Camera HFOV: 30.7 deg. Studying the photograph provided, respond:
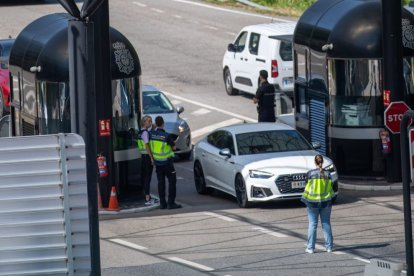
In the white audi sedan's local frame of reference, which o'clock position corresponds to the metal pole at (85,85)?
The metal pole is roughly at 2 o'clock from the white audi sedan.

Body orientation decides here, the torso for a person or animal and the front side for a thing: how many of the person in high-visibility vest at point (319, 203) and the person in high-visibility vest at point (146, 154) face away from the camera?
1

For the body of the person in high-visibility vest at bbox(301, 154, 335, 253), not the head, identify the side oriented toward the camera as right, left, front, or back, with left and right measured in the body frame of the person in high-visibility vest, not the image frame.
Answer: back

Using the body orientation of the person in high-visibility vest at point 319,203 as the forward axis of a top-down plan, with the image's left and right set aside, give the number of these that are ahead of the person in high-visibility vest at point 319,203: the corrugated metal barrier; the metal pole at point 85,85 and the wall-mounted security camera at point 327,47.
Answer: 1

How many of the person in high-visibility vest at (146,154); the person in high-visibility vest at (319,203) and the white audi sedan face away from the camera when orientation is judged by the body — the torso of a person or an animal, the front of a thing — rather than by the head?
1

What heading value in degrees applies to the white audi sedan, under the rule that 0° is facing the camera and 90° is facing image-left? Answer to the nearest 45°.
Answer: approximately 315°

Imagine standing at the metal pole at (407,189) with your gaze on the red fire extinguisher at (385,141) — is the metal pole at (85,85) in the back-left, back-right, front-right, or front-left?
back-left

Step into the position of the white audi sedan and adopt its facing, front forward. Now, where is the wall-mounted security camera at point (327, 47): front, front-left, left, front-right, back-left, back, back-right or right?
left

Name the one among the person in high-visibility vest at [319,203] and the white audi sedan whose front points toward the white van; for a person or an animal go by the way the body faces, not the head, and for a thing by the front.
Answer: the person in high-visibility vest

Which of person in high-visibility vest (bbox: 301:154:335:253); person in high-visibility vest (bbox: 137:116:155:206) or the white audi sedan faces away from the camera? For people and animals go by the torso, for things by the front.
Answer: person in high-visibility vest (bbox: 301:154:335:253)

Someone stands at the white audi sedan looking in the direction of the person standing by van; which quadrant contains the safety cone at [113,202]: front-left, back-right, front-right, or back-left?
back-left
